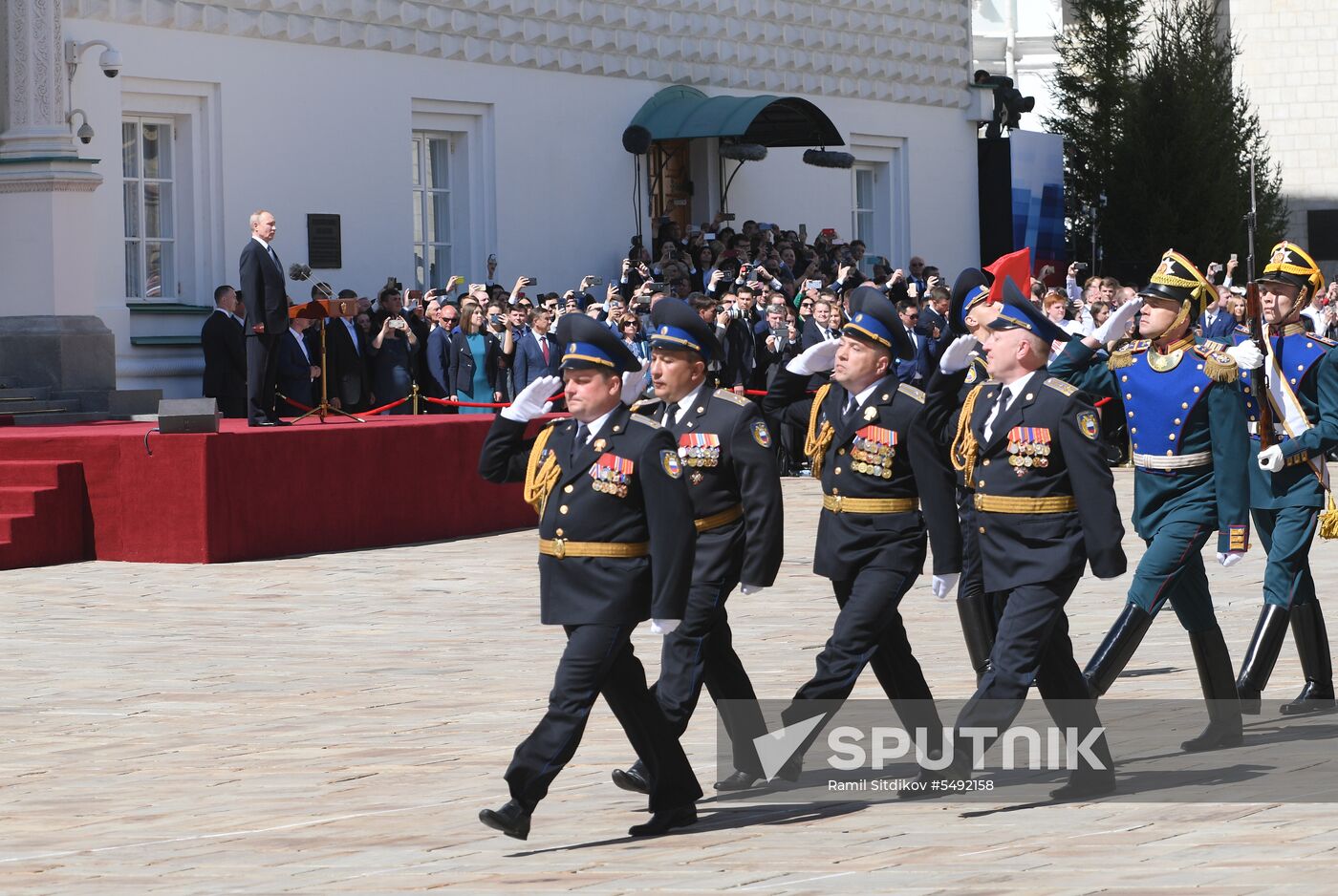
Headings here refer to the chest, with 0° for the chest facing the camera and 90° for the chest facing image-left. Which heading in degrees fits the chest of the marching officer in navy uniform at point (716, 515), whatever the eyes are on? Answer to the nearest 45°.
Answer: approximately 45°

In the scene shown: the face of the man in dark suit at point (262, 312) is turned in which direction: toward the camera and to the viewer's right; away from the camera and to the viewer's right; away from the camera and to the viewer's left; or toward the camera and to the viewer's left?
toward the camera and to the viewer's right

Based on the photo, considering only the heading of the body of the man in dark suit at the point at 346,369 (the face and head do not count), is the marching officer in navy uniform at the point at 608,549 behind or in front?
in front

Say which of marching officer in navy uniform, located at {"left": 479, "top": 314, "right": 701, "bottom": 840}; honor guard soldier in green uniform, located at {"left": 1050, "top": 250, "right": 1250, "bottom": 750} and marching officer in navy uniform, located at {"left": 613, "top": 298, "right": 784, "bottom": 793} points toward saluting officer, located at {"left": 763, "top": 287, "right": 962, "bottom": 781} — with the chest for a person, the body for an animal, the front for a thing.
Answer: the honor guard soldier in green uniform

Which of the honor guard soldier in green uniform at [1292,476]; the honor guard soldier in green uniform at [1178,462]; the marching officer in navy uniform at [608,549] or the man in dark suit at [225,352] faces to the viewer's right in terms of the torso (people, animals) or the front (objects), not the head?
the man in dark suit

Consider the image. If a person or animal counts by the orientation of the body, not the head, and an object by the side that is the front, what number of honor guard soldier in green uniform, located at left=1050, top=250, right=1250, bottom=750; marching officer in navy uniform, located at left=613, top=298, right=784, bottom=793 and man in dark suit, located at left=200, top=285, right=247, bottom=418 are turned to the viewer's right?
1

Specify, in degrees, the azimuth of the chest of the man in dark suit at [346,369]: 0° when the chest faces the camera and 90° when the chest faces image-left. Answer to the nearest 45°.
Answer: approximately 315°

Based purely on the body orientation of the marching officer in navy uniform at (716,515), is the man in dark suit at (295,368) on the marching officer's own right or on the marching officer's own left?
on the marching officer's own right

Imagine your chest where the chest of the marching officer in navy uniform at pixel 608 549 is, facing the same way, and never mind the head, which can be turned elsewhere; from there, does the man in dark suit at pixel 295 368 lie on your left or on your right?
on your right

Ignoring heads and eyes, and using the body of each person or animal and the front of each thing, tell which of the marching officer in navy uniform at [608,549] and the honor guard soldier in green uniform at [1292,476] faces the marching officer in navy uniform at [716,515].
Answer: the honor guard soldier in green uniform

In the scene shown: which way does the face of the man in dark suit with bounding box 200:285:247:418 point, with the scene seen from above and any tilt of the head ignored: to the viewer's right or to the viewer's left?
to the viewer's right

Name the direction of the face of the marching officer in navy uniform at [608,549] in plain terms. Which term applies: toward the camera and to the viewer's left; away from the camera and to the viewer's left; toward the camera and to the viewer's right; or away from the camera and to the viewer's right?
toward the camera and to the viewer's left

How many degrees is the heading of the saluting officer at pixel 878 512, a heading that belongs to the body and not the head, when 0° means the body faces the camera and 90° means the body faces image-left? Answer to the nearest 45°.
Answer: approximately 45°

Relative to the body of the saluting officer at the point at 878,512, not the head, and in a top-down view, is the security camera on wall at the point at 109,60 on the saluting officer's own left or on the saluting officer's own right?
on the saluting officer's own right

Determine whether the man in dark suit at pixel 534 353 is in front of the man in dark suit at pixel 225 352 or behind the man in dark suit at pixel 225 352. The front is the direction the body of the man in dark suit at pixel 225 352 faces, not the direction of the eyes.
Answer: in front
